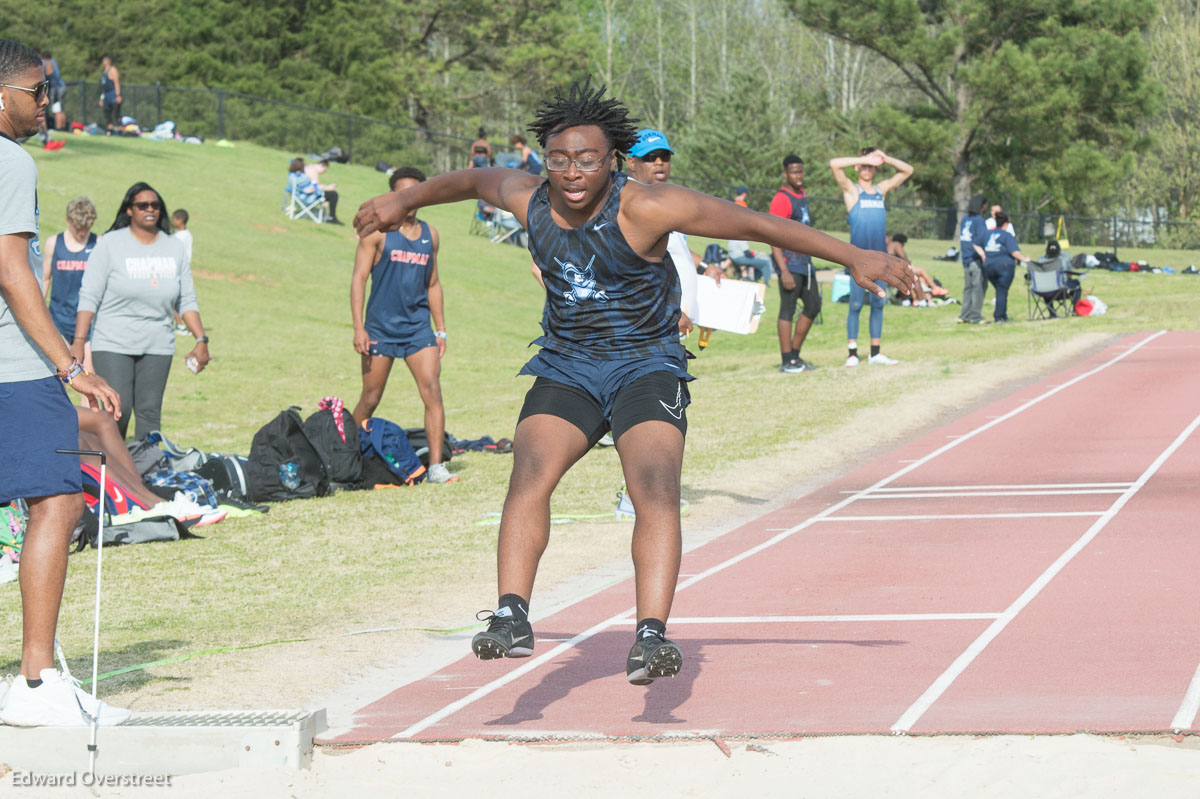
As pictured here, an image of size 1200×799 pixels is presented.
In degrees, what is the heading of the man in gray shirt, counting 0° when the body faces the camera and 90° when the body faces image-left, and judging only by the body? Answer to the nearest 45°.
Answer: approximately 270°

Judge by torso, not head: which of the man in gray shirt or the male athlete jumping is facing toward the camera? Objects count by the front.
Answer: the male athlete jumping

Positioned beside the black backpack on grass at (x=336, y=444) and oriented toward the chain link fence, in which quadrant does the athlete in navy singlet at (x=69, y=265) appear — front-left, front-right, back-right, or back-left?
front-left

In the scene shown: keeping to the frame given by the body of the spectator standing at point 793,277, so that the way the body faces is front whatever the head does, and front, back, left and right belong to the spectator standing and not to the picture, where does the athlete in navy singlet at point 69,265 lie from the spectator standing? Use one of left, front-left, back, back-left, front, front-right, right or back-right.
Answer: right

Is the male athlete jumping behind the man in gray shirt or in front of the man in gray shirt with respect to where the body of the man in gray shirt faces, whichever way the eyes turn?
in front

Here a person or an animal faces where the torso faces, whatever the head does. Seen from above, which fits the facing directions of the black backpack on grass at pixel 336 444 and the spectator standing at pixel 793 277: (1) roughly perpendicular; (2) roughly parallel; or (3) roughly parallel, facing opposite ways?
roughly parallel

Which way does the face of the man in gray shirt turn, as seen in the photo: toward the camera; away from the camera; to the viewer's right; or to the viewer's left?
to the viewer's right

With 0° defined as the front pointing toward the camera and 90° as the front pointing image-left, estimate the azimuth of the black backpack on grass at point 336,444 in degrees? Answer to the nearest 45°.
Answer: approximately 315°

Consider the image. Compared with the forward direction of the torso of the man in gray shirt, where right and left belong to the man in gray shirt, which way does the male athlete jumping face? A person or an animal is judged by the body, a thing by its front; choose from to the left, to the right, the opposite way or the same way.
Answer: to the right

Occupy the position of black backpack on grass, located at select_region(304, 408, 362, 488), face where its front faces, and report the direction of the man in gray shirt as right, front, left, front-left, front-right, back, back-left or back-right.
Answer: front-right

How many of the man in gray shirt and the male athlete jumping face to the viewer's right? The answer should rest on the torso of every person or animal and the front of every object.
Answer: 1

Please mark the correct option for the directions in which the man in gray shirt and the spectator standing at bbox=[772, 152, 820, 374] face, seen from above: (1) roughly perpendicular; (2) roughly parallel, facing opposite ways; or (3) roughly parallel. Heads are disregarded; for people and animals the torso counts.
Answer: roughly perpendicular

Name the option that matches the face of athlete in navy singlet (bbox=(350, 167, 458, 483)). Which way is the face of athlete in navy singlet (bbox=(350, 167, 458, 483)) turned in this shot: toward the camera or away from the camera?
toward the camera

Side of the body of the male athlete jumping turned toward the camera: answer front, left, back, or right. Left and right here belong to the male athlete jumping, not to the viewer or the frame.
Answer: front

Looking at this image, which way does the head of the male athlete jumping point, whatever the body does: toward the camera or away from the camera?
toward the camera
